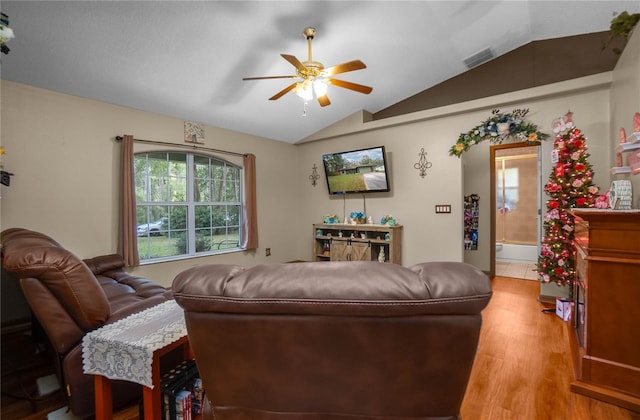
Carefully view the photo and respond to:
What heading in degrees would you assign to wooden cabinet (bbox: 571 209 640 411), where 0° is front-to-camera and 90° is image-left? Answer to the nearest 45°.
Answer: approximately 90°

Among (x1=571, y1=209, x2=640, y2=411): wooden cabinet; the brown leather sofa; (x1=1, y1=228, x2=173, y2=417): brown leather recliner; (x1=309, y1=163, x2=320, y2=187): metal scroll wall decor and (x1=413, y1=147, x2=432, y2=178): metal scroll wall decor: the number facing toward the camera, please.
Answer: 2

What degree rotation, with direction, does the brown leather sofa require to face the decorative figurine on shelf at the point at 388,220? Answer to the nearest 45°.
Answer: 0° — it already faces it

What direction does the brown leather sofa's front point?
away from the camera

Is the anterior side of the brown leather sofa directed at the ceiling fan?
yes

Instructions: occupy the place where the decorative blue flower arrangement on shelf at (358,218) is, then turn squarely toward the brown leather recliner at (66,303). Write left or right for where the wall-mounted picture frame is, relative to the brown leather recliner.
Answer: right

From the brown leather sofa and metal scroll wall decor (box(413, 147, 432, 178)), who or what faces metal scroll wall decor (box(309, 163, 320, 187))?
the brown leather sofa

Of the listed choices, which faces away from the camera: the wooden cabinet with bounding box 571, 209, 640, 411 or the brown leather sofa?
the brown leather sofa

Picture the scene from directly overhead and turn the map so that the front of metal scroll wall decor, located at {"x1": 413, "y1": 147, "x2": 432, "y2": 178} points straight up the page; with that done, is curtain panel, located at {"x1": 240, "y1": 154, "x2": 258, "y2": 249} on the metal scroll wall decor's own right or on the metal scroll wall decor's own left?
on the metal scroll wall decor's own right

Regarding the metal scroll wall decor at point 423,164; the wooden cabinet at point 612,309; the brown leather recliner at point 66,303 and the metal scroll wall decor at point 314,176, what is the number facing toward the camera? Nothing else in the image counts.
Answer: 2
